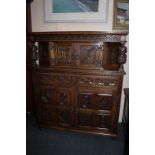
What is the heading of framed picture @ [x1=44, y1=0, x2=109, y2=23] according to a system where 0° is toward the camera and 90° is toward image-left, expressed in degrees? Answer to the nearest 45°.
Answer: approximately 0°

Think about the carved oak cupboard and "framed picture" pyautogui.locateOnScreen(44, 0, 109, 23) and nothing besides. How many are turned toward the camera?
2
